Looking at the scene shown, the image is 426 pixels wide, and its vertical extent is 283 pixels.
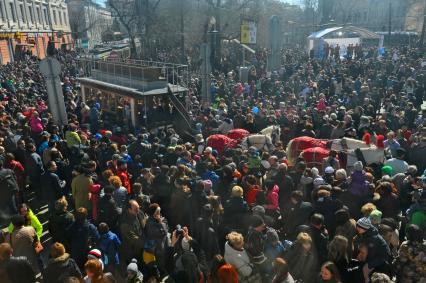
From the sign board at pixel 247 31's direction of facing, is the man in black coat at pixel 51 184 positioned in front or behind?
in front

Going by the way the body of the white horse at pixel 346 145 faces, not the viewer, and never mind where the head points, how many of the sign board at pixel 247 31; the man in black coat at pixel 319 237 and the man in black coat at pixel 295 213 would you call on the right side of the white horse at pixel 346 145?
2

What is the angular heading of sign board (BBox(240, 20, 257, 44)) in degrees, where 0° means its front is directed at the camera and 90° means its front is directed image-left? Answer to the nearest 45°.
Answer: approximately 0°

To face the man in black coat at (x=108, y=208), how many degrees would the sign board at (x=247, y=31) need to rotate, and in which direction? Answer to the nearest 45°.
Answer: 0° — it already faces them

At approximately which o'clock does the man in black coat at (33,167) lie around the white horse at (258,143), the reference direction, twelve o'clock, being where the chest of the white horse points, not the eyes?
The man in black coat is roughly at 5 o'clock from the white horse.

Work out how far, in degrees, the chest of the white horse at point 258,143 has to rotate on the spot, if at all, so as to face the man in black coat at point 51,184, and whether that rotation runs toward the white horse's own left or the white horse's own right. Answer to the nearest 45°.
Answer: approximately 135° to the white horse's own right

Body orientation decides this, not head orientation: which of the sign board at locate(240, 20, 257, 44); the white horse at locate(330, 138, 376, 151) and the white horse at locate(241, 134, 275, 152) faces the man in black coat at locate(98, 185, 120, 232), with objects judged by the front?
the sign board

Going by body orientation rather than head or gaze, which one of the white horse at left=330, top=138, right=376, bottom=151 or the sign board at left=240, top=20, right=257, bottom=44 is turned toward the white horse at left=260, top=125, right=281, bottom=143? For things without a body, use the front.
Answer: the sign board

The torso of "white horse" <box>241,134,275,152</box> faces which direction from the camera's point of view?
to the viewer's right

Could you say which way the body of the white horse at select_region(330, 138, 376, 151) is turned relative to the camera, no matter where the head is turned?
to the viewer's right

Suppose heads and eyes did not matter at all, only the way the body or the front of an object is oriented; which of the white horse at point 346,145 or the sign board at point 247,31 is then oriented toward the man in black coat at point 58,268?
the sign board

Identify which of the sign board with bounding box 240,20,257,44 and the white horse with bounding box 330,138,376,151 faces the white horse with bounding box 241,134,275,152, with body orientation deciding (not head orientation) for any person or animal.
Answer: the sign board

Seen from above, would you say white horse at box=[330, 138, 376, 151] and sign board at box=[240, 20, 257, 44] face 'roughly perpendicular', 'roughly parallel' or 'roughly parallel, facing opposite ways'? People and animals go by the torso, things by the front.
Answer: roughly perpendicular

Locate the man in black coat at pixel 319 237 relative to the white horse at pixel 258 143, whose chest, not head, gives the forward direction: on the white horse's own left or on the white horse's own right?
on the white horse's own right
